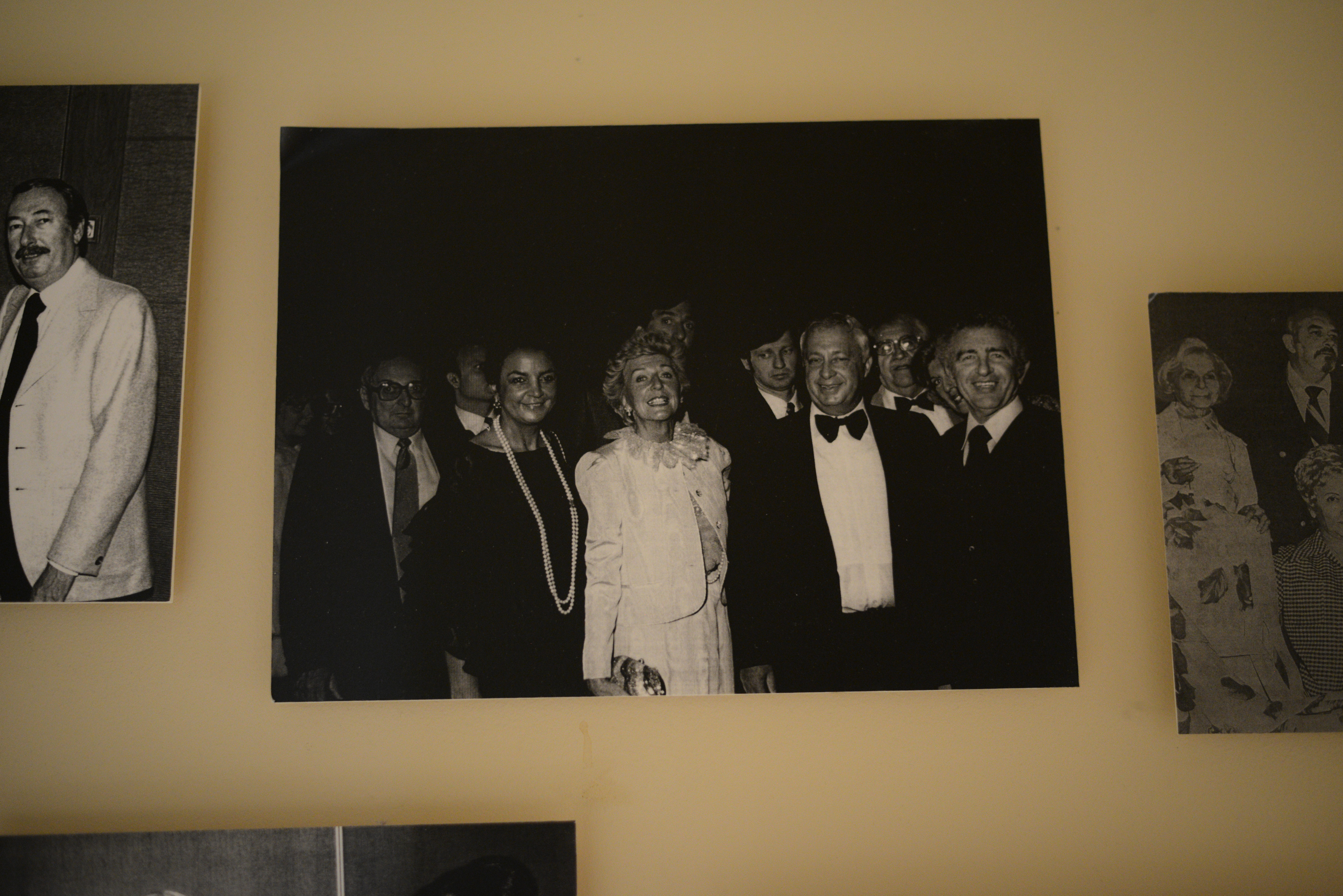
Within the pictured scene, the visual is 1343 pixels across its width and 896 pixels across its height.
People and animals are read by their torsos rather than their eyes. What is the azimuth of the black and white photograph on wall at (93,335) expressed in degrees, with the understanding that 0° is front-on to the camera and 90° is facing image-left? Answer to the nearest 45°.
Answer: approximately 0°

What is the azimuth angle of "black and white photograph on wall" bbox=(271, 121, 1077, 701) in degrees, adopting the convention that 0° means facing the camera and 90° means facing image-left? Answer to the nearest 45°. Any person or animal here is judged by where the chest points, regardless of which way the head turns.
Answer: approximately 0°

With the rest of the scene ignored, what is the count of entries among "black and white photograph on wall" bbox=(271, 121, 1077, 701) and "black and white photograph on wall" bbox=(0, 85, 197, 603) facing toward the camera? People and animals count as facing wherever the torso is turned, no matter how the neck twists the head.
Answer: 2

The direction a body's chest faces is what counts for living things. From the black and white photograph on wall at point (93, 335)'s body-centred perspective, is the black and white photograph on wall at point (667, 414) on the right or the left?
on its left

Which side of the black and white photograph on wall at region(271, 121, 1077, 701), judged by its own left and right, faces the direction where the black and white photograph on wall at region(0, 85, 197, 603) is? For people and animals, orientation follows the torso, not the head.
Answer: right
